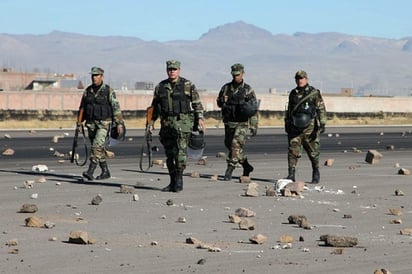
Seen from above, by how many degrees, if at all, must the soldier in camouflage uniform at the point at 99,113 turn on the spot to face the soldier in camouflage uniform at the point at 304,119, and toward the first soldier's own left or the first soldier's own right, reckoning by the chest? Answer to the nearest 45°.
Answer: approximately 135° to the first soldier's own left

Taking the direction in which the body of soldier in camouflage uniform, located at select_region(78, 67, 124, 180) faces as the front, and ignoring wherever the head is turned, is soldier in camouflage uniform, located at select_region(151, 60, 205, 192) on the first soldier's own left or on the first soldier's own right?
on the first soldier's own left

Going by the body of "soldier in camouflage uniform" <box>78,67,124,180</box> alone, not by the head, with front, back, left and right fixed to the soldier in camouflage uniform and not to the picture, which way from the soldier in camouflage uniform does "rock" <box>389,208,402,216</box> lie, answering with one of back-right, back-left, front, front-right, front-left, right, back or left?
left

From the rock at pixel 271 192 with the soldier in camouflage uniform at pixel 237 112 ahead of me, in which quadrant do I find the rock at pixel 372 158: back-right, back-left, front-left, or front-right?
front-right

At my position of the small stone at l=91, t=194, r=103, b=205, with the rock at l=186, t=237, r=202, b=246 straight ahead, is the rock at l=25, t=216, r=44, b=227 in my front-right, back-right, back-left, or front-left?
front-right

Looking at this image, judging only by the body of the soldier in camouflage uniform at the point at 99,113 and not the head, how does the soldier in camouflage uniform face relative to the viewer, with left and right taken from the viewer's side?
facing the viewer and to the left of the viewer

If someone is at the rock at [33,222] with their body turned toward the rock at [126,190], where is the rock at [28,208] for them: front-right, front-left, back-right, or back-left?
front-left

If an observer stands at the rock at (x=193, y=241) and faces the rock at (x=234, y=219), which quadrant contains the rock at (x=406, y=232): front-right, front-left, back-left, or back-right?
front-right

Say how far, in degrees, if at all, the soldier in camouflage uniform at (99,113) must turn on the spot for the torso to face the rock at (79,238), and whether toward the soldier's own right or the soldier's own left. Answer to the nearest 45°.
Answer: approximately 45° to the soldier's own left

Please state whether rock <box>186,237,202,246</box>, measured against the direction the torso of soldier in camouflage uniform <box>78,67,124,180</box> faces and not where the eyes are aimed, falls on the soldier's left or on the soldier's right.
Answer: on the soldier's left

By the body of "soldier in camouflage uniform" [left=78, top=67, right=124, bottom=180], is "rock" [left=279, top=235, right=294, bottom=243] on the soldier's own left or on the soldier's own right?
on the soldier's own left

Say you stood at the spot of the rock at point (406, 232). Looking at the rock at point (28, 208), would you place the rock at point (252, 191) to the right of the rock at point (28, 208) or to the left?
right

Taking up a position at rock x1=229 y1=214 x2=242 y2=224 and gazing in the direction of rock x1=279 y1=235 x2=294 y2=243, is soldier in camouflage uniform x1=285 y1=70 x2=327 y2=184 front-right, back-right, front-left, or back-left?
back-left

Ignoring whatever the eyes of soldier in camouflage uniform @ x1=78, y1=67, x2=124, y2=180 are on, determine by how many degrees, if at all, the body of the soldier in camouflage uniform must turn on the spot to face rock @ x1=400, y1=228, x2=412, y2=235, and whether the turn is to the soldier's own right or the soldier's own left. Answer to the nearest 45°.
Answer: approximately 90° to the soldier's own left
